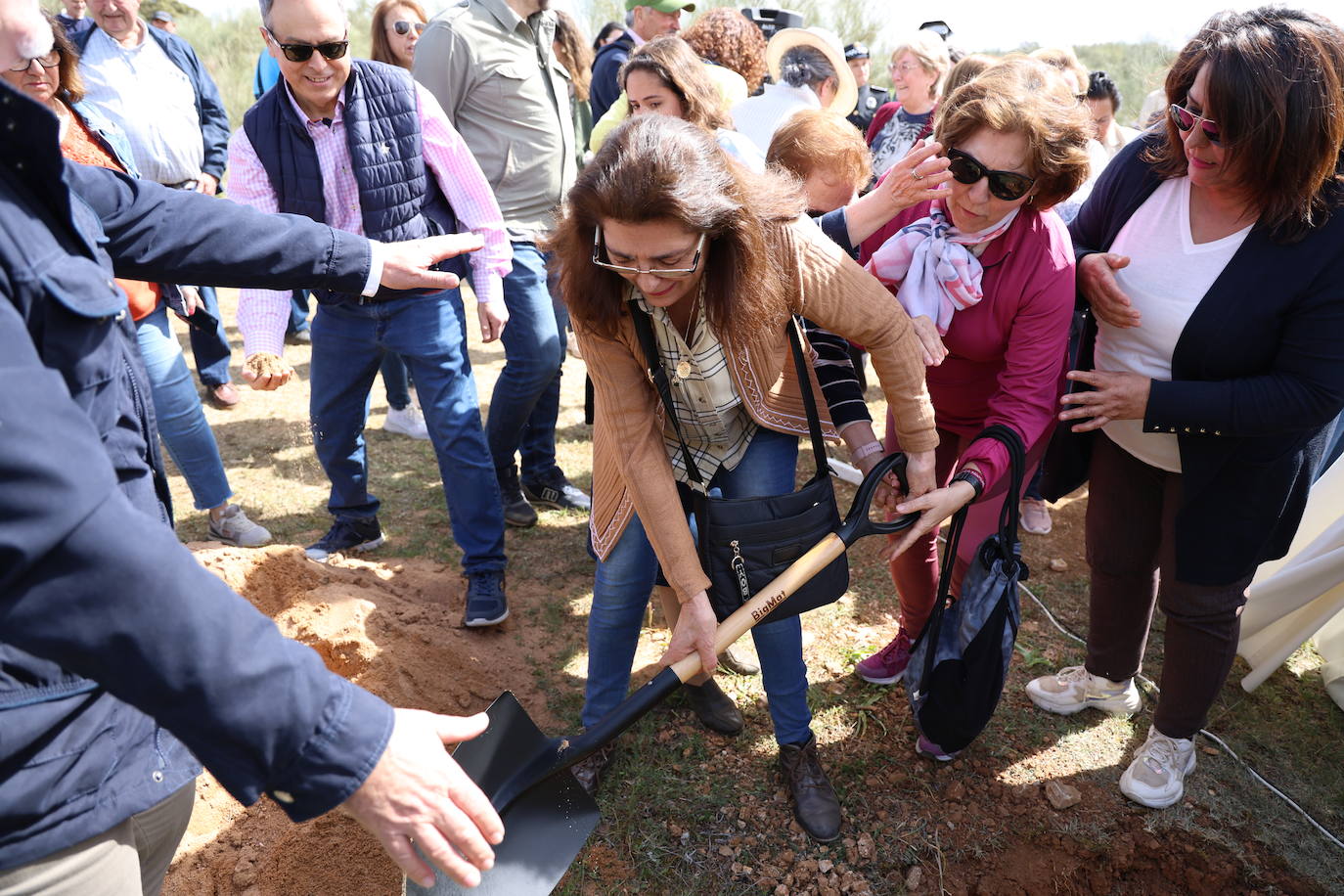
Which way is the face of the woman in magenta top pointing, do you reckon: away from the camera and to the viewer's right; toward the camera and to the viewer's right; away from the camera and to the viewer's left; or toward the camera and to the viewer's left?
toward the camera and to the viewer's left

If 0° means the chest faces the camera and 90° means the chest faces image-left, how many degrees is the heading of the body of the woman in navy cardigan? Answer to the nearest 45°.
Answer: approximately 45°

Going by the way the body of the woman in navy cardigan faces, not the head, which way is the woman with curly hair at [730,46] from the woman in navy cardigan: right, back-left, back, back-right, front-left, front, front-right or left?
right

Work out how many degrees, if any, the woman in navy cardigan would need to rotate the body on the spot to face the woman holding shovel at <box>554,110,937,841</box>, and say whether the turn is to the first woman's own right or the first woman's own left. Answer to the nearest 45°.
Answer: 0° — they already face them

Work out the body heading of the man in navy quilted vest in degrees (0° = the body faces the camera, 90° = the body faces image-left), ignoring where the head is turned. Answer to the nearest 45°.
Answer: approximately 0°

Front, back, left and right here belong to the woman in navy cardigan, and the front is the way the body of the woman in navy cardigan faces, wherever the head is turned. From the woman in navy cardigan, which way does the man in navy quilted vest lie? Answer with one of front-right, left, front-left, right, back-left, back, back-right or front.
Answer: front-right

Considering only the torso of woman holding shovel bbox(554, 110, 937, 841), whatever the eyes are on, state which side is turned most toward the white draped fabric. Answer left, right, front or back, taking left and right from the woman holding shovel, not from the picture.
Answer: left

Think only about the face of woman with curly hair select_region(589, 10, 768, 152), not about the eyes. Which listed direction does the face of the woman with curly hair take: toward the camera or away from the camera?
away from the camera

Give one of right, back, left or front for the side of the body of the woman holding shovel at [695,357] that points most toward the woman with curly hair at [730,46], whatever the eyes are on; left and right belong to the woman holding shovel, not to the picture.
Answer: back
